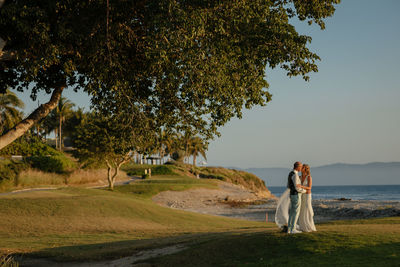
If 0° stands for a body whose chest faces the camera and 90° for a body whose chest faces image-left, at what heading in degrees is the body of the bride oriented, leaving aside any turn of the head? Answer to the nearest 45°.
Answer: approximately 90°

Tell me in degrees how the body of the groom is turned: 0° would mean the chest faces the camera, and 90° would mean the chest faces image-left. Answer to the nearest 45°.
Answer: approximately 270°

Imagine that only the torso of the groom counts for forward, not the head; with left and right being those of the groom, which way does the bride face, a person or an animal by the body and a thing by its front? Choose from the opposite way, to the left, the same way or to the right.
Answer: the opposite way
